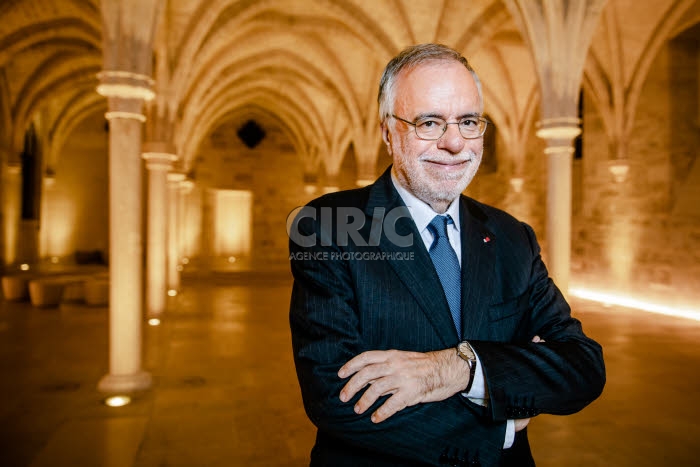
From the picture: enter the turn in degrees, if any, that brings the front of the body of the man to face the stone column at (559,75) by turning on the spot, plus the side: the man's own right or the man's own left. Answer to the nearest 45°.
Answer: approximately 135° to the man's own left

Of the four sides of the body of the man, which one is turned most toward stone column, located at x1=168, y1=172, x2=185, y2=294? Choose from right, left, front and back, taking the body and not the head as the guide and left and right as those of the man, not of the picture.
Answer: back

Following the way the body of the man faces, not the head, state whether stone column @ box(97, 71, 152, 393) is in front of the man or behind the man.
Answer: behind

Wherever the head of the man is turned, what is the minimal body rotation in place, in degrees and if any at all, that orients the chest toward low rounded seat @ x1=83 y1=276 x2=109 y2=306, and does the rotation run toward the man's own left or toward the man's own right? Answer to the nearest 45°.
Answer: approximately 180°

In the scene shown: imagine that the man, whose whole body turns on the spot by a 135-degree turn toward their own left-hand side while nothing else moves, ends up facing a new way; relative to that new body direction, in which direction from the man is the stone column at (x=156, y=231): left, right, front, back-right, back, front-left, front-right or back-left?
front-left

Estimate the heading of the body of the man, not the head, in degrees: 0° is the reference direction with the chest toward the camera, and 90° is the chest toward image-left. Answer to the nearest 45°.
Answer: approximately 315°

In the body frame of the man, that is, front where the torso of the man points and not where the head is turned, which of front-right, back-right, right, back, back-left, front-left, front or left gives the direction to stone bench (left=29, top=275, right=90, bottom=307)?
back
